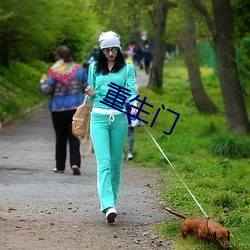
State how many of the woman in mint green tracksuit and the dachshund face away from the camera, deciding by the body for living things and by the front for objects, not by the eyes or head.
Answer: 0

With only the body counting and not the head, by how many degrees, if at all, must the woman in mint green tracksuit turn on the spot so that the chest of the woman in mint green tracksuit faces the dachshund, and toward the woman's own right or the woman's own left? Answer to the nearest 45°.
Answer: approximately 45° to the woman's own left

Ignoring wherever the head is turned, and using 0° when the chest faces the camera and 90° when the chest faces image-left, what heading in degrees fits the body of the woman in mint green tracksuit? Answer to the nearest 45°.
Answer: approximately 0°

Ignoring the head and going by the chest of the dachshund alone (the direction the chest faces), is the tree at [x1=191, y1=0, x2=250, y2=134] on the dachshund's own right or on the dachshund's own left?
on the dachshund's own left

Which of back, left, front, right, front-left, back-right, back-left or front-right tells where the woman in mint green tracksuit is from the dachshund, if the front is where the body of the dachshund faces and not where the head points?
back

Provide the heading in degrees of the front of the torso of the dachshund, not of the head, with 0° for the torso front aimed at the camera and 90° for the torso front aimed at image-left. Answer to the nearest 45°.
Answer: approximately 315°

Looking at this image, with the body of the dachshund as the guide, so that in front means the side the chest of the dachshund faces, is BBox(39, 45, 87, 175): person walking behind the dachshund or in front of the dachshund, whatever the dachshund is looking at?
behind
